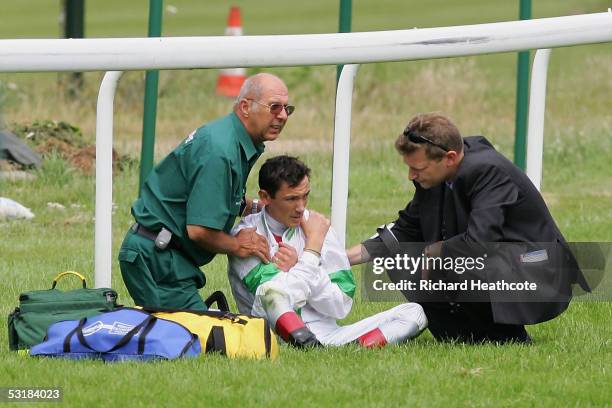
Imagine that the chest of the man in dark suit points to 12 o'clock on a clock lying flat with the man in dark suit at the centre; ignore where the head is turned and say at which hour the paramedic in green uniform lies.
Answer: The paramedic in green uniform is roughly at 12 o'clock from the man in dark suit.

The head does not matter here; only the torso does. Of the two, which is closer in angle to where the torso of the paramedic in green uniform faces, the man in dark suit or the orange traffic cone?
the man in dark suit

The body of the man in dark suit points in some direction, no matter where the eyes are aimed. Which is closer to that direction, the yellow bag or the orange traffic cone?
the yellow bag

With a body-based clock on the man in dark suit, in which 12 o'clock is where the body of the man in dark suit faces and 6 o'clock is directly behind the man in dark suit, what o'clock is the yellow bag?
The yellow bag is roughly at 11 o'clock from the man in dark suit.

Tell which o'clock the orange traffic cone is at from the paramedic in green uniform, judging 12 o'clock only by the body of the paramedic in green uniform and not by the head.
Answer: The orange traffic cone is roughly at 9 o'clock from the paramedic in green uniform.

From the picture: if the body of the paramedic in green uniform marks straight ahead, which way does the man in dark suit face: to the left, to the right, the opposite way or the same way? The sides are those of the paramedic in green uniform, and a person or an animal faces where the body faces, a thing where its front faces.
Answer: the opposite way

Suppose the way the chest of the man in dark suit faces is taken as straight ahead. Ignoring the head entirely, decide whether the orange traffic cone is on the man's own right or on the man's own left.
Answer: on the man's own right

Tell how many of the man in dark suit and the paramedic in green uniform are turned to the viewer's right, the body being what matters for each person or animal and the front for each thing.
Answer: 1

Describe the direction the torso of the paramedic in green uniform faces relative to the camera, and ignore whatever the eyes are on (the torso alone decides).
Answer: to the viewer's right

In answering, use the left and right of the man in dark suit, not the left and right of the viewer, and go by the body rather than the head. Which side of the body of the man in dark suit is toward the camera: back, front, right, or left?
left
